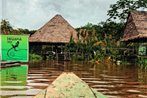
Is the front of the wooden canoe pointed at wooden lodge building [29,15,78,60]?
yes

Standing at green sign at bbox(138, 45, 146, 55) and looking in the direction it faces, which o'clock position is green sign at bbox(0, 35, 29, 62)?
green sign at bbox(0, 35, 29, 62) is roughly at 2 o'clock from green sign at bbox(138, 45, 146, 55).

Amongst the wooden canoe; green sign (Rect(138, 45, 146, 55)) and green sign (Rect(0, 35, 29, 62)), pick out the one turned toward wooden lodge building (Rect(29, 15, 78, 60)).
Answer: the wooden canoe

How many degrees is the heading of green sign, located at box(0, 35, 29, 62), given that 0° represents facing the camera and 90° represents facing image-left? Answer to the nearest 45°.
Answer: approximately 0°

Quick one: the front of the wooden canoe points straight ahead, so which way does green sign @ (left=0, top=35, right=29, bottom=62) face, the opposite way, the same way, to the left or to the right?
the opposite way

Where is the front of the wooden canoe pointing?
away from the camera

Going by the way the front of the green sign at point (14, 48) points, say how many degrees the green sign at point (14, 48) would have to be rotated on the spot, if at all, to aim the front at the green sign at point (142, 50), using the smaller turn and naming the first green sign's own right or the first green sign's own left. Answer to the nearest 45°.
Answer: approximately 90° to the first green sign's own left

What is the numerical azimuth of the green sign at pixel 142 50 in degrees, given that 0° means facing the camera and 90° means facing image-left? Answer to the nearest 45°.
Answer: approximately 0°

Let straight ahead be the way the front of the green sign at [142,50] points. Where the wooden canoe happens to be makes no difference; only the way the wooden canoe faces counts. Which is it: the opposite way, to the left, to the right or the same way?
the opposite way

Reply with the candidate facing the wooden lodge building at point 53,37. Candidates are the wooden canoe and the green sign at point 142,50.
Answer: the wooden canoe
